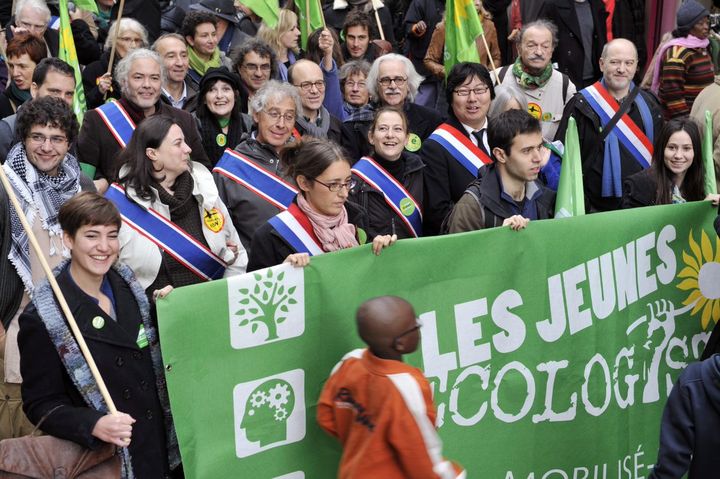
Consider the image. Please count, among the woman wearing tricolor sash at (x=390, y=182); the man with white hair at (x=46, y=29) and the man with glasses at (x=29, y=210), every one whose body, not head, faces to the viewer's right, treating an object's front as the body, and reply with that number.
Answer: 0

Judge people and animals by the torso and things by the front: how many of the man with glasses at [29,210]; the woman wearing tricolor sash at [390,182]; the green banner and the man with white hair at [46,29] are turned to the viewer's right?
0

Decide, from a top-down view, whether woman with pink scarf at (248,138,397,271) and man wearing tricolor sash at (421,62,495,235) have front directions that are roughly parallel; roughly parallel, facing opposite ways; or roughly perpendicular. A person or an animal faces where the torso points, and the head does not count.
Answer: roughly parallel

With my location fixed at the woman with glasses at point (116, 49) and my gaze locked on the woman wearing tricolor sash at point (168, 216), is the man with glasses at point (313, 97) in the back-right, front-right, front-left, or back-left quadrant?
front-left

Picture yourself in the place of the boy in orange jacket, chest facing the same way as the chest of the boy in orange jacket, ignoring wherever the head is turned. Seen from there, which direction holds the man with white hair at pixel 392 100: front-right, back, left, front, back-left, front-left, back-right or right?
front-left

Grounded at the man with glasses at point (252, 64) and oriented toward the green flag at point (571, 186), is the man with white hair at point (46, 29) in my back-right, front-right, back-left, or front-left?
back-right

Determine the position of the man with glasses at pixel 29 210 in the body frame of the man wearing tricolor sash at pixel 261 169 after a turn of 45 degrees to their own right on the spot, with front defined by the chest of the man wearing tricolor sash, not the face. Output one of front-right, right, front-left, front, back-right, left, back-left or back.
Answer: front-right

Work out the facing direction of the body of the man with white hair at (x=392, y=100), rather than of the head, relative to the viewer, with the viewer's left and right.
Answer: facing the viewer

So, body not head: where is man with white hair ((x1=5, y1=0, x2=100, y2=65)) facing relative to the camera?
toward the camera

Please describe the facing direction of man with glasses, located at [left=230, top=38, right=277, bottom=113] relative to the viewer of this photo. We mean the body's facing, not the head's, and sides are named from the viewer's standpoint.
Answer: facing the viewer and to the right of the viewer

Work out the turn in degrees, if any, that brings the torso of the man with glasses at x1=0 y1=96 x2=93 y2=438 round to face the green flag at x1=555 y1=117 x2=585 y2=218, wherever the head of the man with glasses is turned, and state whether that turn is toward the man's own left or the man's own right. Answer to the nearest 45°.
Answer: approximately 90° to the man's own left

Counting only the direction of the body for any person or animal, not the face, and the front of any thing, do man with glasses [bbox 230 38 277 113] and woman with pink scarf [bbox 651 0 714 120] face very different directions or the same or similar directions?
same or similar directions

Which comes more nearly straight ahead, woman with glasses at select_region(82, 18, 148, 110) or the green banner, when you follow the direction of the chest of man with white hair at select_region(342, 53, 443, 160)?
the green banner

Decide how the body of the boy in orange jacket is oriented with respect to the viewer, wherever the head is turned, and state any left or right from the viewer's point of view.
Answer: facing away from the viewer and to the right of the viewer

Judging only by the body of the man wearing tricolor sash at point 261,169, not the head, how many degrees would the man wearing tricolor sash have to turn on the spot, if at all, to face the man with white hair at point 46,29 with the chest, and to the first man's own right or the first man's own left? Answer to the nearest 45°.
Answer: approximately 180°
